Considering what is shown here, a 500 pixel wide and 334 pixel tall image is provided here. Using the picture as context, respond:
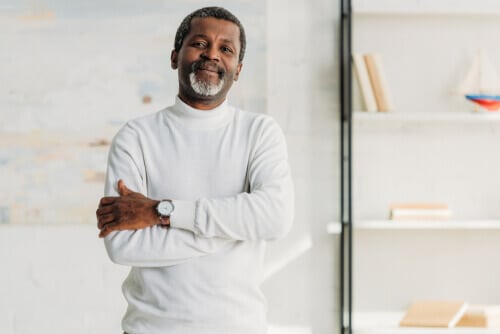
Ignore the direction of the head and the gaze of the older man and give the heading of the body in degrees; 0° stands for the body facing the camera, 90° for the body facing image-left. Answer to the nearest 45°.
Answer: approximately 0°

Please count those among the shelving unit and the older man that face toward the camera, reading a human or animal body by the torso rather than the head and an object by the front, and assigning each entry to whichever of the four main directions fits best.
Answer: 2

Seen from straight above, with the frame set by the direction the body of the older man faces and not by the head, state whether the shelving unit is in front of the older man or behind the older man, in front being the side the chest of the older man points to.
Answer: behind

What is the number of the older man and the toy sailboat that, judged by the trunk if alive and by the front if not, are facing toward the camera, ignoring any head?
1

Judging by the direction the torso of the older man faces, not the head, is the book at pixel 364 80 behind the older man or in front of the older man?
behind

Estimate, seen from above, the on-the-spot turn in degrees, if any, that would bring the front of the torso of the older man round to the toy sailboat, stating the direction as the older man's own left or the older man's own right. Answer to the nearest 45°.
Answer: approximately 135° to the older man's own left

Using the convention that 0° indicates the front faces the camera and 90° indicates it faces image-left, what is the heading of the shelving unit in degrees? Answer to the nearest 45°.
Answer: approximately 0°

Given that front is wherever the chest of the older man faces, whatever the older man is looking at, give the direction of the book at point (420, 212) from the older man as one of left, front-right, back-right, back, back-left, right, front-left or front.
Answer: back-left
